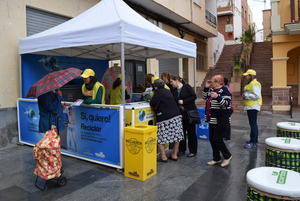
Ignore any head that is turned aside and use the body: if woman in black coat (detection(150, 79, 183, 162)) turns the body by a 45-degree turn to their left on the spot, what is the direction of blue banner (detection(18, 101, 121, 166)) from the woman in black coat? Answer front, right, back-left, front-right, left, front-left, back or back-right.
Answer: front

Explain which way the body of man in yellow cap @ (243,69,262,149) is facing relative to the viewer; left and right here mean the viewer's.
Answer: facing to the left of the viewer

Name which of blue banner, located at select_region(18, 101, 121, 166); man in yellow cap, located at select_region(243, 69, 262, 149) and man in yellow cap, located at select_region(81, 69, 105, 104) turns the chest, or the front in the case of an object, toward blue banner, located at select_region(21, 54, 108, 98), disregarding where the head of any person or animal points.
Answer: man in yellow cap, located at select_region(243, 69, 262, 149)

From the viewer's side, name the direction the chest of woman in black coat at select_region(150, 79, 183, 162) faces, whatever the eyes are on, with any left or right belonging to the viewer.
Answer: facing away from the viewer and to the left of the viewer

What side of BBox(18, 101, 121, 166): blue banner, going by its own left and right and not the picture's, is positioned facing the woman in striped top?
left

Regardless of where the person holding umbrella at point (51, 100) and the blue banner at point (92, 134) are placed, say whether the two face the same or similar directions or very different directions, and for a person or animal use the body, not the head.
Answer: very different directions

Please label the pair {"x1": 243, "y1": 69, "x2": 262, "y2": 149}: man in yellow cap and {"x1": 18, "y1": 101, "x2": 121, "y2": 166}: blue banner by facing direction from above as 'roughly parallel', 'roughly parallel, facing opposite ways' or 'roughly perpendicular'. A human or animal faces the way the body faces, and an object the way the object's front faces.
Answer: roughly perpendicular

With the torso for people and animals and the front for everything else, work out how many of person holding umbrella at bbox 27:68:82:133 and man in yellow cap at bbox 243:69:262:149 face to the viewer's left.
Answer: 1

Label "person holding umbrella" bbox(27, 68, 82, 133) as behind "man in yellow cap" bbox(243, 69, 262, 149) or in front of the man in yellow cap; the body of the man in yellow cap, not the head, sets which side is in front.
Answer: in front

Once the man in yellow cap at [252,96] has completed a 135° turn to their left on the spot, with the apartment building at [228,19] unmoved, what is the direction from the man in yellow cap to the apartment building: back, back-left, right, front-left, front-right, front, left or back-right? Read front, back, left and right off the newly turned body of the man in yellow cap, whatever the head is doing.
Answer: back-left

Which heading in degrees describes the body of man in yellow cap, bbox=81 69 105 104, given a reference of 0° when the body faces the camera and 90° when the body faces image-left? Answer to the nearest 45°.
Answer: approximately 45°

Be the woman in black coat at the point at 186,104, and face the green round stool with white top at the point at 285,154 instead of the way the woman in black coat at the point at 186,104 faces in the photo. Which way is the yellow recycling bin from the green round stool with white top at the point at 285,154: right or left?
right

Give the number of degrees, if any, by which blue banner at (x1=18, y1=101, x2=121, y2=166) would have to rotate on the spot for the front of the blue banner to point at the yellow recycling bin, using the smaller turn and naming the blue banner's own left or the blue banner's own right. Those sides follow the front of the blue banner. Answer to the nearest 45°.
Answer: approximately 90° to the blue banner's own left
